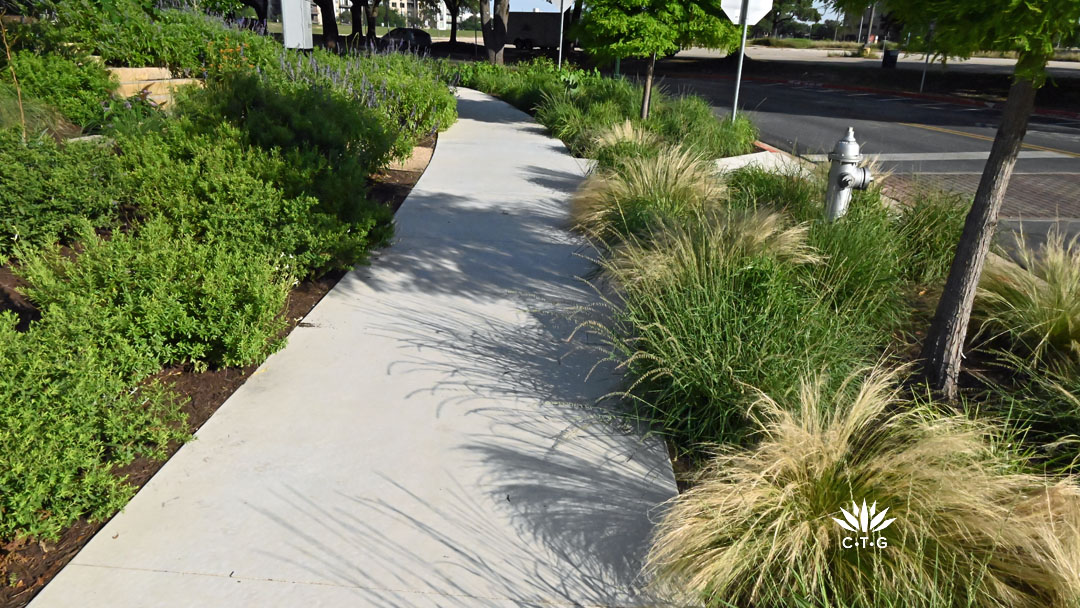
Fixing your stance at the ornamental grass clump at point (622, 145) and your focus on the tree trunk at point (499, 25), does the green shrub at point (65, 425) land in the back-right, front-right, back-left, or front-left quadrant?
back-left

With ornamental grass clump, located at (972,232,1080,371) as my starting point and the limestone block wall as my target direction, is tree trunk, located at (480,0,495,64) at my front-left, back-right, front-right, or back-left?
front-right

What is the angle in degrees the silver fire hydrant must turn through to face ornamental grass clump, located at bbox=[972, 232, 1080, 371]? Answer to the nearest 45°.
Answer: approximately 45° to its right

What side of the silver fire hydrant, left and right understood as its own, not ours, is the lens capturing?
right

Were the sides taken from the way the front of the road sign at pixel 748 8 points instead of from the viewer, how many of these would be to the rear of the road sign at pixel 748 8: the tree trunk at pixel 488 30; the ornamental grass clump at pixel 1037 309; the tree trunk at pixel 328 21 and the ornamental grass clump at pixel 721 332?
2

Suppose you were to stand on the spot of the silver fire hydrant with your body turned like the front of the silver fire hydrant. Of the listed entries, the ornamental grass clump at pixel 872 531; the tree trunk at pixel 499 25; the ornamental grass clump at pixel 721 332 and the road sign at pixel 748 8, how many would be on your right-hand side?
2
